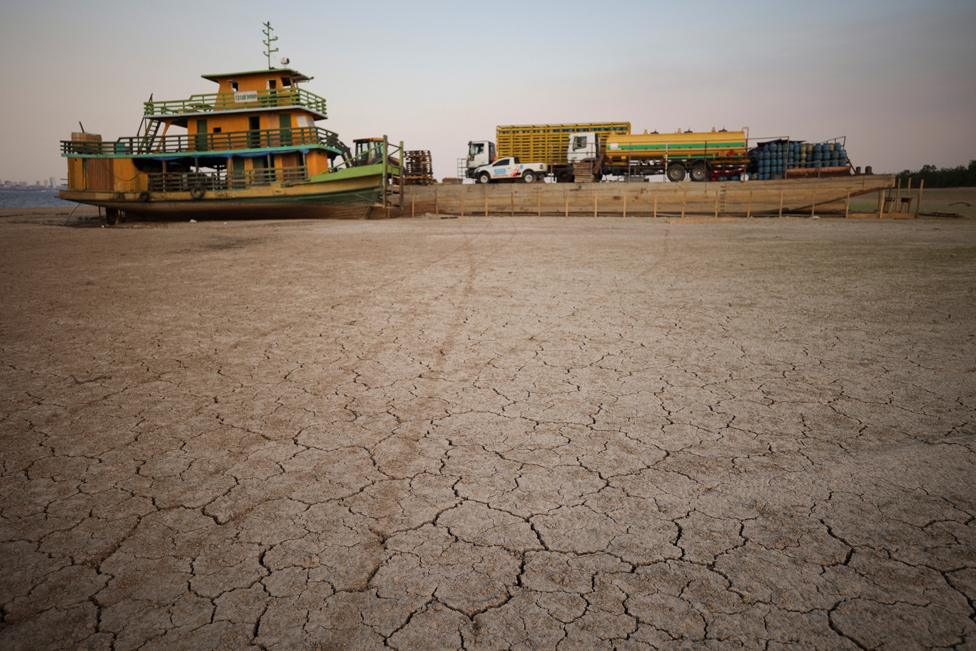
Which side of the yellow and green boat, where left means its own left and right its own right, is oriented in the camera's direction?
right

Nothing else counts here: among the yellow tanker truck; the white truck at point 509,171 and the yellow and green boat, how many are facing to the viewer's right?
1

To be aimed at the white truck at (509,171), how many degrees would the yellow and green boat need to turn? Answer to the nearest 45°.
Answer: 0° — it already faces it

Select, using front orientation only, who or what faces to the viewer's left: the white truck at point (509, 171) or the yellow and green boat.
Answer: the white truck

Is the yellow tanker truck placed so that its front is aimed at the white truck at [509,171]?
yes

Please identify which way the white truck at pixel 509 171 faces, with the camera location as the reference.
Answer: facing to the left of the viewer

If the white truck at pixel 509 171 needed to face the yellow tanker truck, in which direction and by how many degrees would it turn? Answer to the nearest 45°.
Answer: approximately 180°

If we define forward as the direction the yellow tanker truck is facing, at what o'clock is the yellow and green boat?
The yellow and green boat is roughly at 11 o'clock from the yellow tanker truck.

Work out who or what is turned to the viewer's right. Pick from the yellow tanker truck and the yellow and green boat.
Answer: the yellow and green boat

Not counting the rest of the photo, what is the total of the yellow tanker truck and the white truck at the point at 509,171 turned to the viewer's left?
2

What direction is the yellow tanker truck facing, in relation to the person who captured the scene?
facing to the left of the viewer

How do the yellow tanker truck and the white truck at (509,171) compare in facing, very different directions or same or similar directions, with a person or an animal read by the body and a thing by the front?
same or similar directions
